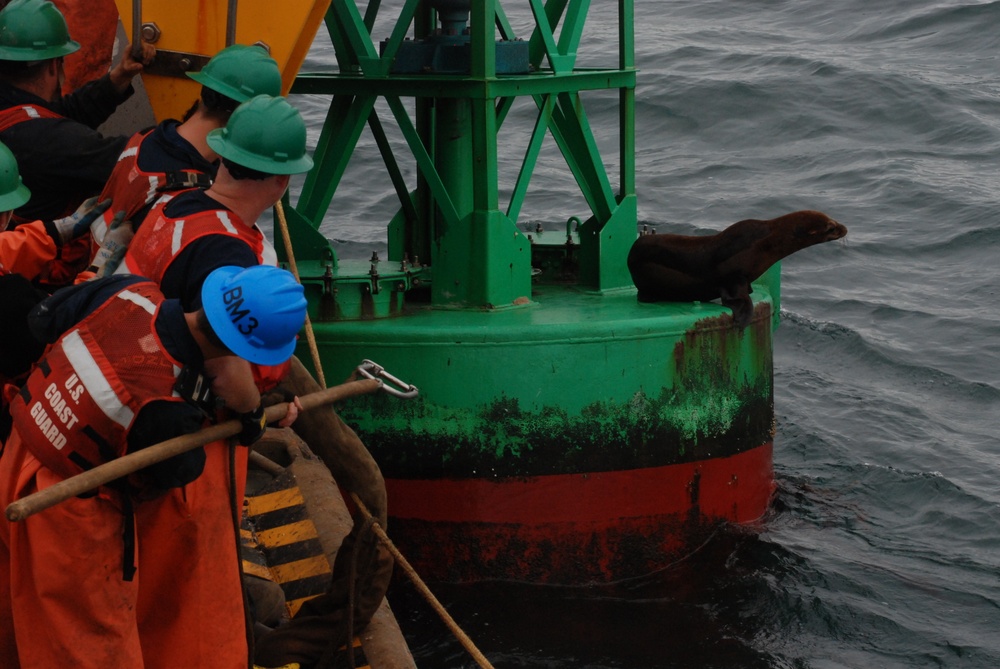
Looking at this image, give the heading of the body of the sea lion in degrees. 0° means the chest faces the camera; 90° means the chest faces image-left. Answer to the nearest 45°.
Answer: approximately 270°

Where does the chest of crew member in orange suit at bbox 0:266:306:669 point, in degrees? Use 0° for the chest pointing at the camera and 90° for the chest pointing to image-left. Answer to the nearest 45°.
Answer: approximately 225°
